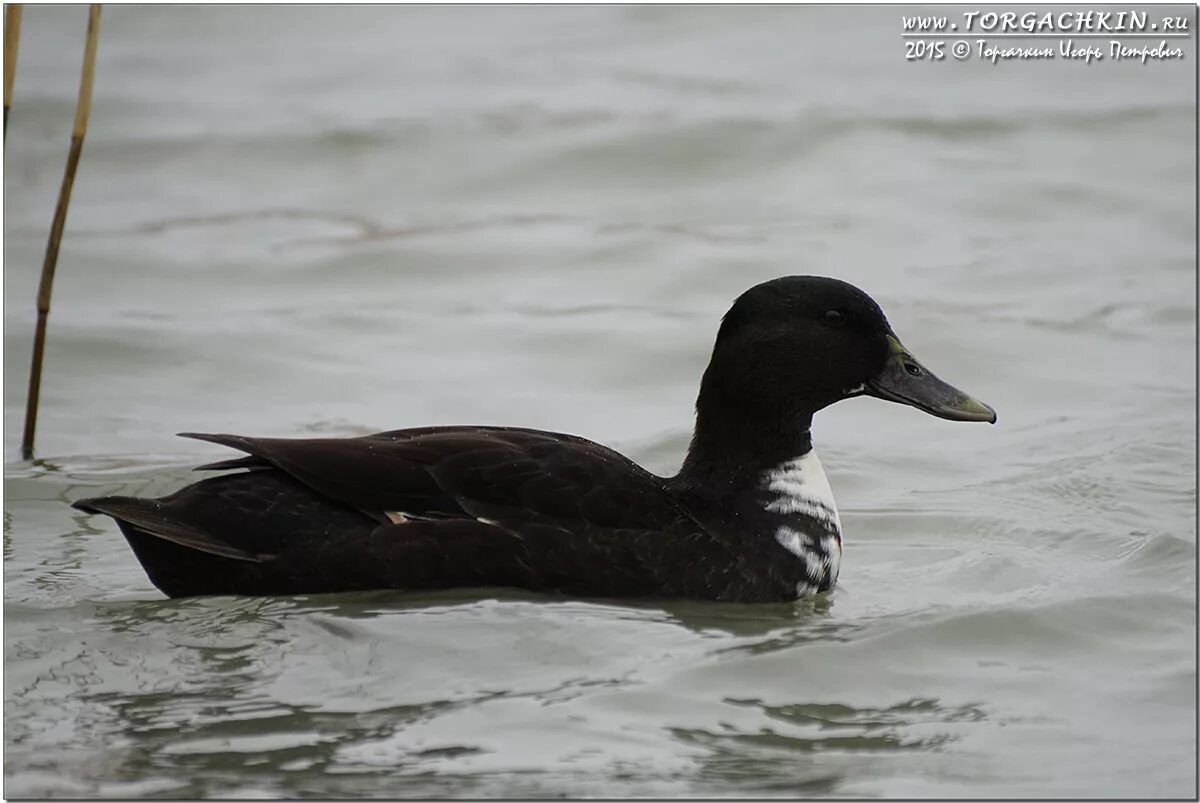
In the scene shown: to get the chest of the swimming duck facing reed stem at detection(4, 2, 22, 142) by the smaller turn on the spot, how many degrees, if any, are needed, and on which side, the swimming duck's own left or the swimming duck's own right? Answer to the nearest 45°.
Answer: approximately 180°

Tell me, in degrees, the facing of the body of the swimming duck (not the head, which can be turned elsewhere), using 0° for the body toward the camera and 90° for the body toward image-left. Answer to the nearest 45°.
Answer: approximately 270°

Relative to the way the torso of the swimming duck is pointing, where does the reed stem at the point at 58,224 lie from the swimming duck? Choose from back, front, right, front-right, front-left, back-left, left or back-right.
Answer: back-left
